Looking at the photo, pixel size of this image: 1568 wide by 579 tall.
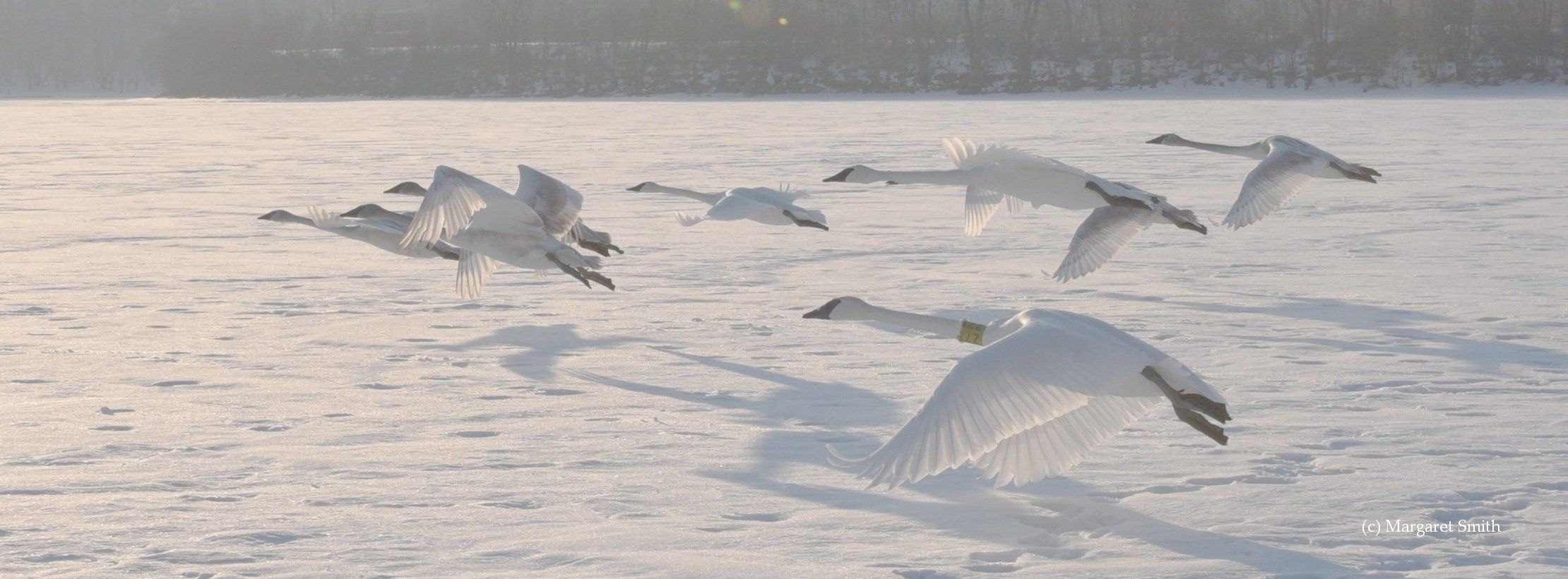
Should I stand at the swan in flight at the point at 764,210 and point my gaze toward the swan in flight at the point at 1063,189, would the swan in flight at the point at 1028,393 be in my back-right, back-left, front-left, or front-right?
front-right

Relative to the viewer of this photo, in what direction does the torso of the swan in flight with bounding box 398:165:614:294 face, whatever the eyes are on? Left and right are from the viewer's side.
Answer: facing to the left of the viewer

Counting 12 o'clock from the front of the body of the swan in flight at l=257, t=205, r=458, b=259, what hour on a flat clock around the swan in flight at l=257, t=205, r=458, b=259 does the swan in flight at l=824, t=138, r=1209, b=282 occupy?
the swan in flight at l=824, t=138, r=1209, b=282 is roughly at 7 o'clock from the swan in flight at l=257, t=205, r=458, b=259.

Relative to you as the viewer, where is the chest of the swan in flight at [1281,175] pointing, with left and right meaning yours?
facing to the left of the viewer

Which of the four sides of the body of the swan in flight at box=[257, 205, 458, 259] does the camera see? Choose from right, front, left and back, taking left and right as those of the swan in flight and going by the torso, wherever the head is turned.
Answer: left

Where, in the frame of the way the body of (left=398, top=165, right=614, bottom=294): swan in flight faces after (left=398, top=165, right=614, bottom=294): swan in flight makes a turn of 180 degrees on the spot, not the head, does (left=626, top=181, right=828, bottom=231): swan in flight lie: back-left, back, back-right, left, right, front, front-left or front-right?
front

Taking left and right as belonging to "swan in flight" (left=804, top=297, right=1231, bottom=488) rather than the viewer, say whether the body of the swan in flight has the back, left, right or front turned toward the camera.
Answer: left

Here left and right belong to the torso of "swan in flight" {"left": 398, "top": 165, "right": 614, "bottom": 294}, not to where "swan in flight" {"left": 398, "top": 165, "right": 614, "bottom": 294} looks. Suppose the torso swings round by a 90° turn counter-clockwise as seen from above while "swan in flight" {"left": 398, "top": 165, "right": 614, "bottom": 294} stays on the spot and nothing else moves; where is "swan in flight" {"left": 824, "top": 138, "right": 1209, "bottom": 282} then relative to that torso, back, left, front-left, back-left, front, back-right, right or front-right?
left

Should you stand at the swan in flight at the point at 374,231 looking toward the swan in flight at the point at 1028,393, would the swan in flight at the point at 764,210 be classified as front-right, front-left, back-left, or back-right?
front-left

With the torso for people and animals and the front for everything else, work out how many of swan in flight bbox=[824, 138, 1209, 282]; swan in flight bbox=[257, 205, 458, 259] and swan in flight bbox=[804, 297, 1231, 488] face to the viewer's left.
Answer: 3

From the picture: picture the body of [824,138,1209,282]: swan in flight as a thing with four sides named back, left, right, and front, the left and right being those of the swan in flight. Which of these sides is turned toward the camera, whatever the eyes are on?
left

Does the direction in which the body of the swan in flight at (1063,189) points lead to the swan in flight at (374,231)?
yes

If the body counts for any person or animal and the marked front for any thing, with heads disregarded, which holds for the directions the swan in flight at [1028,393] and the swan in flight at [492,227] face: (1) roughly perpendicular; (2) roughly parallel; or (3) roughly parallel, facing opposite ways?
roughly parallel

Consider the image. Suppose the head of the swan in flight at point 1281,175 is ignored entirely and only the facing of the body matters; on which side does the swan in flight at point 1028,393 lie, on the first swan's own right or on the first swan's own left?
on the first swan's own left

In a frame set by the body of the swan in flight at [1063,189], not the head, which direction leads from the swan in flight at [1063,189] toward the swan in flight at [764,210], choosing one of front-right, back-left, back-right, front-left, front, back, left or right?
front

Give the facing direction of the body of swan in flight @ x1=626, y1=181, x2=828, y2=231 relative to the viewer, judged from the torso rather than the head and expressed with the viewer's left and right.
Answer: facing to the left of the viewer
